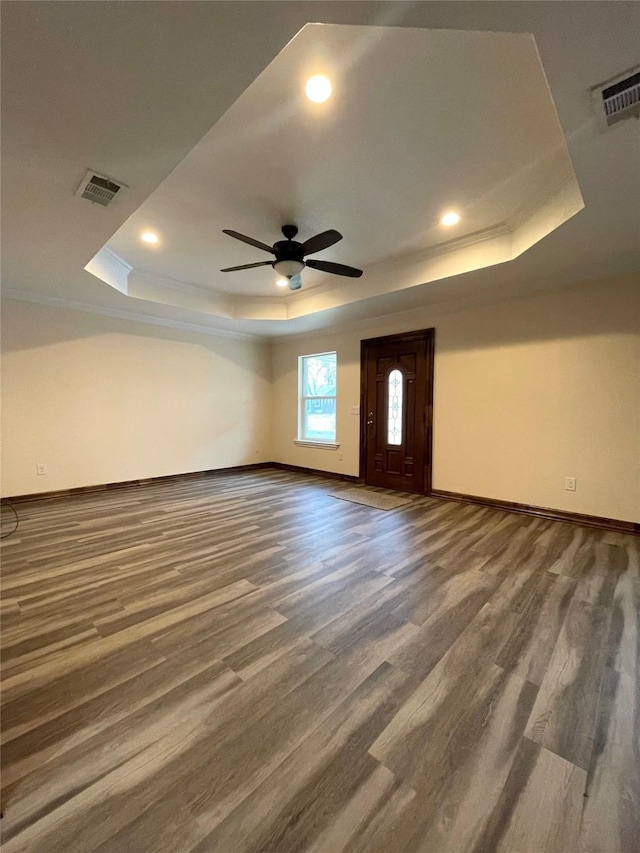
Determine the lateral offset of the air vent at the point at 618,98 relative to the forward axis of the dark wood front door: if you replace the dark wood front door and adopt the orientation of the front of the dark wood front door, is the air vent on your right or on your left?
on your left

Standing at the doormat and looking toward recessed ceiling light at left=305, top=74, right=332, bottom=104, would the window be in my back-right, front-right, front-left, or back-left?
back-right

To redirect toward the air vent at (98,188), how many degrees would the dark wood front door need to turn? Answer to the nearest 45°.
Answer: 0° — it already faces it

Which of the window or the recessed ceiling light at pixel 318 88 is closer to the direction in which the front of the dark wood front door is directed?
the recessed ceiling light

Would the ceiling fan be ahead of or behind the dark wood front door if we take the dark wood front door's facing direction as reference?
ahead

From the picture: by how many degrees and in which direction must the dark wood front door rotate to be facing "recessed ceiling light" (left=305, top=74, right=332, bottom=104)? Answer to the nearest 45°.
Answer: approximately 45° to its left

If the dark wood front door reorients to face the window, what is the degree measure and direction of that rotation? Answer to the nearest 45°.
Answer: approximately 90° to its right

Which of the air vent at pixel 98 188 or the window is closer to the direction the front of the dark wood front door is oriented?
the air vent

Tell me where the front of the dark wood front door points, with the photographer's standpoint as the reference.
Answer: facing the viewer and to the left of the viewer

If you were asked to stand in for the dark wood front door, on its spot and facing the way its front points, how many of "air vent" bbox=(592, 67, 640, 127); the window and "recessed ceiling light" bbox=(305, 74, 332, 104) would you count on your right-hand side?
1

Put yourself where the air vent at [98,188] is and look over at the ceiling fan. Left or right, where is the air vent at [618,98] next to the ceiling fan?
right

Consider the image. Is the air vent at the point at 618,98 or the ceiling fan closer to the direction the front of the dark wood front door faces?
the ceiling fan
